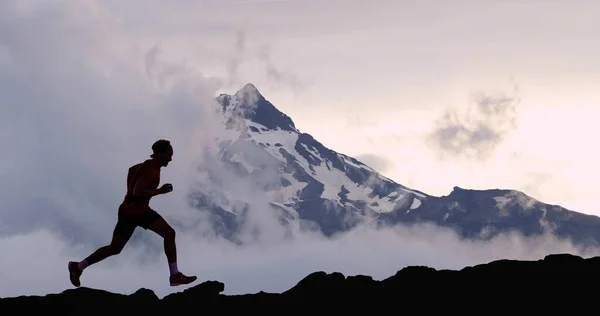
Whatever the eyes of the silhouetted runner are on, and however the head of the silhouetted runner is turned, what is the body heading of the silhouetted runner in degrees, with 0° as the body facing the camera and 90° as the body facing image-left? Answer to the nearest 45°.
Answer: approximately 270°

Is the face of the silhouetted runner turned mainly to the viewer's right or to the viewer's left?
to the viewer's right
